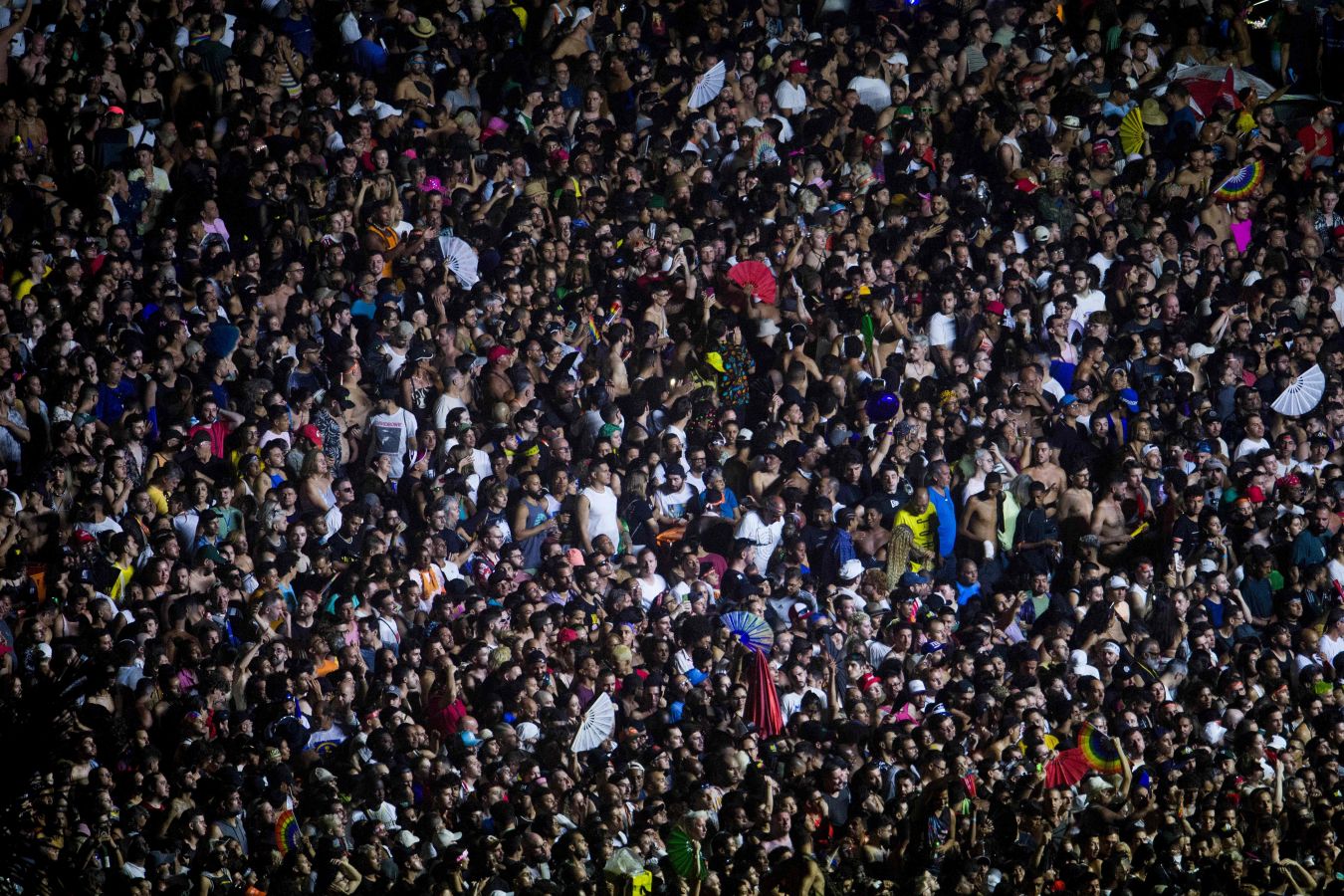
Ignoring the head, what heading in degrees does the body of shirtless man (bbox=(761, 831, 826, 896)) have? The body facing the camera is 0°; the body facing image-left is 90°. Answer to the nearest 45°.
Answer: approximately 180°

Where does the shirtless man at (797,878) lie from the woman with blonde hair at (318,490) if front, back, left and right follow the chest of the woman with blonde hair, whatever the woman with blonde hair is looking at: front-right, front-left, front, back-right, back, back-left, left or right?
front-left

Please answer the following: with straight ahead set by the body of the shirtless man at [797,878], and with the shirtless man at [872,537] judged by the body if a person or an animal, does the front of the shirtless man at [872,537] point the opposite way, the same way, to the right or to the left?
the opposite way

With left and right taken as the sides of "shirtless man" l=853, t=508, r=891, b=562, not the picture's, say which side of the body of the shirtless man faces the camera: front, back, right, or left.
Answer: front

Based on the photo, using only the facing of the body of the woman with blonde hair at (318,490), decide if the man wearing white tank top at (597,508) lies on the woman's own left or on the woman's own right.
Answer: on the woman's own left

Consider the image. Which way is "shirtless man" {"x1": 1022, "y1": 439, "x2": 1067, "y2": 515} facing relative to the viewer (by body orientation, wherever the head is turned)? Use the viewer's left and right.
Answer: facing the viewer and to the left of the viewer

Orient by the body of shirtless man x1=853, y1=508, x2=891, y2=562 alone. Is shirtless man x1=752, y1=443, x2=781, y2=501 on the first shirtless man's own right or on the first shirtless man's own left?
on the first shirtless man's own right

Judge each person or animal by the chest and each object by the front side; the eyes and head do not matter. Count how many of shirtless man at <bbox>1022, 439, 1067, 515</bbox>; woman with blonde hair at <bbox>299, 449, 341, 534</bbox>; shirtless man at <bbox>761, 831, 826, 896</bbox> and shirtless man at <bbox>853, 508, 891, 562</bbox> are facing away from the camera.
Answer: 1

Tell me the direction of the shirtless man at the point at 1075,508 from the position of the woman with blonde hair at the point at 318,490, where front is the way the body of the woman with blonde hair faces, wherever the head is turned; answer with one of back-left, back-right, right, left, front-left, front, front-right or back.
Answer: front-left

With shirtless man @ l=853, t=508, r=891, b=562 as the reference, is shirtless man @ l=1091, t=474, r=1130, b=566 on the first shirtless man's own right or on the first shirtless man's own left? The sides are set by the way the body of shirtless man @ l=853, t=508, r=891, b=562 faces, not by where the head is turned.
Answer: on the first shirtless man's own left
